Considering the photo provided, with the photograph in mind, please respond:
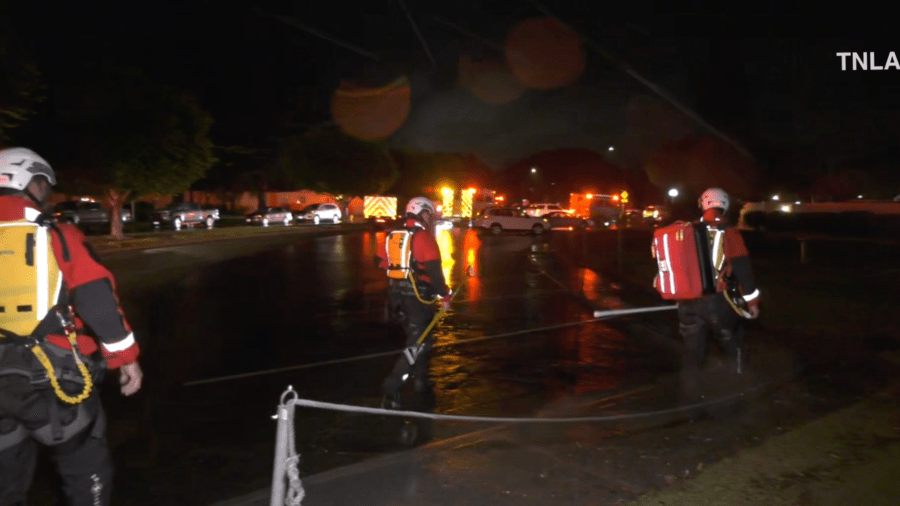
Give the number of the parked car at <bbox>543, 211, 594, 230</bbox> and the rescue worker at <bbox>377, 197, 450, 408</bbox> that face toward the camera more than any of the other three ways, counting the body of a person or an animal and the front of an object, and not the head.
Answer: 0

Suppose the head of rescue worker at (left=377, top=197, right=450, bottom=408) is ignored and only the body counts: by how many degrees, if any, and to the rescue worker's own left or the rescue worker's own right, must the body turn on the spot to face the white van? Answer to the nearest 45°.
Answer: approximately 45° to the rescue worker's own left

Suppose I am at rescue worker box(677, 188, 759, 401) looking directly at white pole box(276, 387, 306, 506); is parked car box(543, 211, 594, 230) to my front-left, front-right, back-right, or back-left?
back-right

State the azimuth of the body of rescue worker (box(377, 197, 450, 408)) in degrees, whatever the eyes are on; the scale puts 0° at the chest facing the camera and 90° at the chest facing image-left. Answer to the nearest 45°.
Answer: approximately 225°

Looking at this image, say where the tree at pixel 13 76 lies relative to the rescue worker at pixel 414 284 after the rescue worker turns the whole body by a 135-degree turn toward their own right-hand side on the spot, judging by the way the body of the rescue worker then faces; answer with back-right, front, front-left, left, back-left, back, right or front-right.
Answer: back-right

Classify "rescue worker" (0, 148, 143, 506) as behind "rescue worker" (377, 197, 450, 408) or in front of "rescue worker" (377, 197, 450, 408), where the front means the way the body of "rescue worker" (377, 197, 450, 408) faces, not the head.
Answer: behind

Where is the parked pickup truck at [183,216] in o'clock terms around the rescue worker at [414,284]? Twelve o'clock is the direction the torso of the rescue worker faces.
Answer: The parked pickup truck is roughly at 10 o'clock from the rescue worker.

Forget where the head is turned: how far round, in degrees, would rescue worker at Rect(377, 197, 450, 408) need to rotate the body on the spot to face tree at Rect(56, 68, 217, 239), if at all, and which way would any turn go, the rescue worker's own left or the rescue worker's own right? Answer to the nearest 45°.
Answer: approximately 90° to the rescue worker's own left

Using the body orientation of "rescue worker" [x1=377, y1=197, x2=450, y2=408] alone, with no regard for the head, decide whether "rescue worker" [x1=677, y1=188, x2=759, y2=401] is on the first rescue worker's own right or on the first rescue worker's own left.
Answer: on the first rescue worker's own right

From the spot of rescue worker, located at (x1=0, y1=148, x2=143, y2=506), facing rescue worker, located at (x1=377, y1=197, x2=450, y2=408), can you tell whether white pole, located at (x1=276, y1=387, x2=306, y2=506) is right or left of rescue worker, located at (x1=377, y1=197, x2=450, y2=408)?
right
